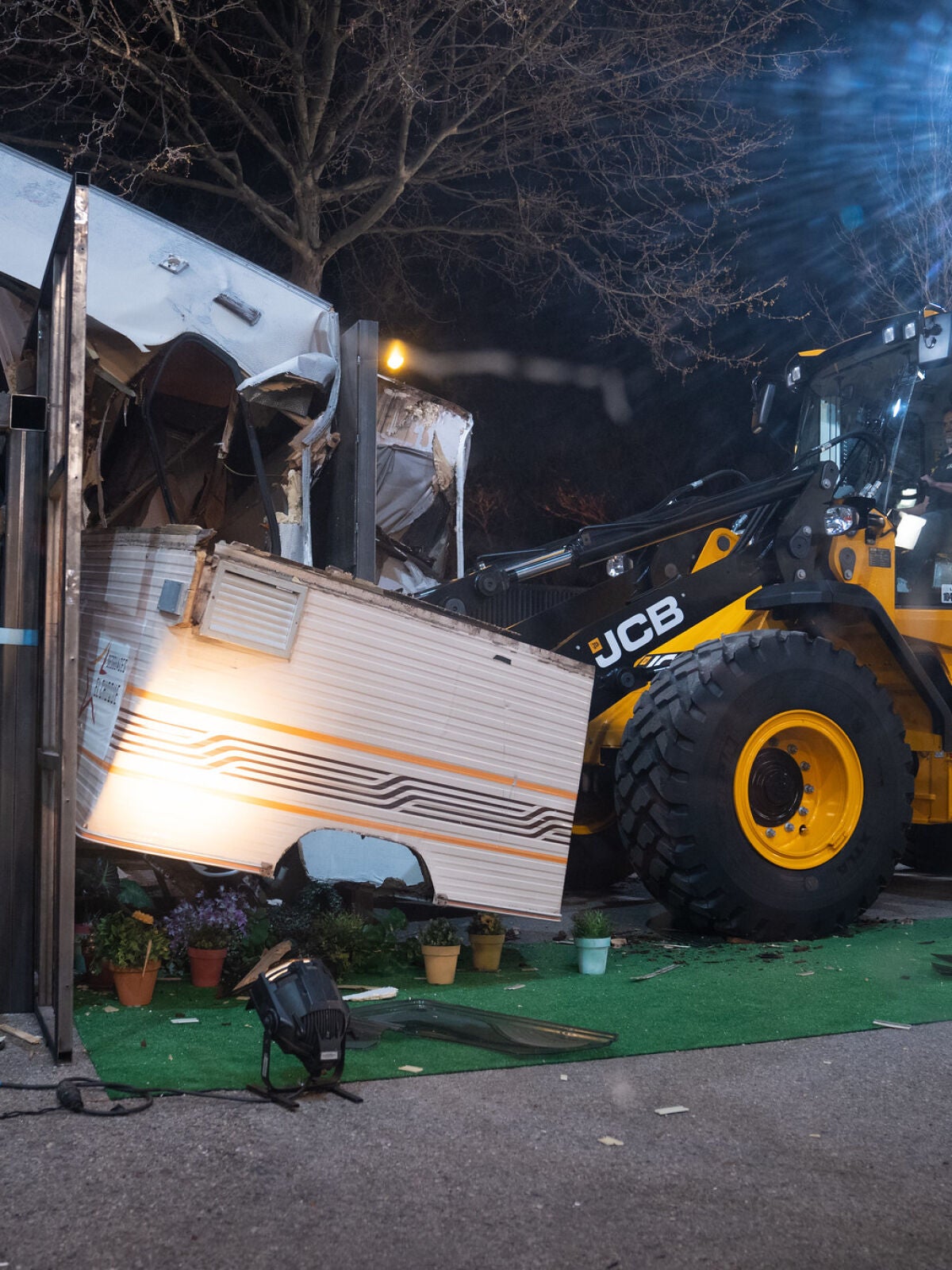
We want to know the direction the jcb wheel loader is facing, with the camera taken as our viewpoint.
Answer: facing the viewer and to the left of the viewer

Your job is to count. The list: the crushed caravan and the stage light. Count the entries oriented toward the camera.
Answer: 0

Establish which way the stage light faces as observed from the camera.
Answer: facing away from the viewer and to the left of the viewer

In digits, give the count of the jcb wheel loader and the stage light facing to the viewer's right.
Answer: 0

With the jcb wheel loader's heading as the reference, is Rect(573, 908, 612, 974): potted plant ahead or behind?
ahead

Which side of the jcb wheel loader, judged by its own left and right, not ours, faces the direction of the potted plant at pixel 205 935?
front

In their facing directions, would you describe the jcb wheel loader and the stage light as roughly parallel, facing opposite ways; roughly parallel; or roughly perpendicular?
roughly perpendicular

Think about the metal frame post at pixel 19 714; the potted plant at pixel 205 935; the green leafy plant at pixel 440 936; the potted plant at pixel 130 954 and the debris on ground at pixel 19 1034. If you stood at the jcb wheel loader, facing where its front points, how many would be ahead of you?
5

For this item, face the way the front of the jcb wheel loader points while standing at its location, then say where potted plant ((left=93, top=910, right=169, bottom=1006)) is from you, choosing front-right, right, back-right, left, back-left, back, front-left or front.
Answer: front

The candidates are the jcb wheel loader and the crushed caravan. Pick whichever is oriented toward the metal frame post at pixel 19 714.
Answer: the jcb wheel loader
